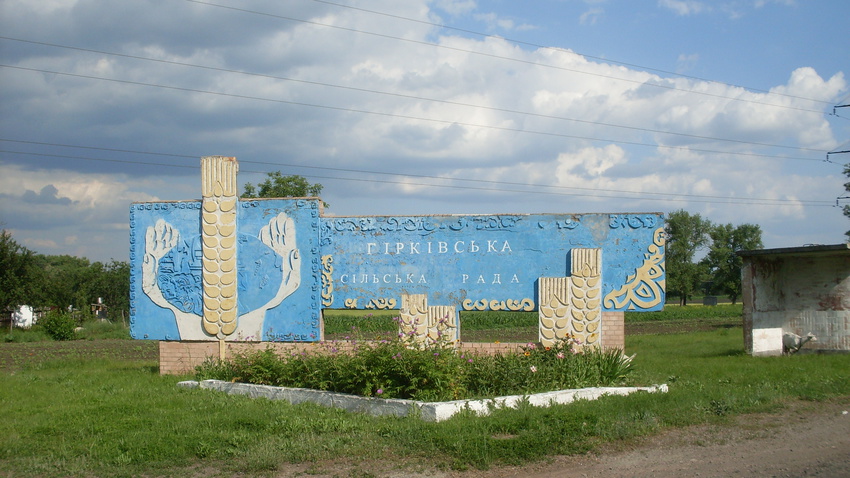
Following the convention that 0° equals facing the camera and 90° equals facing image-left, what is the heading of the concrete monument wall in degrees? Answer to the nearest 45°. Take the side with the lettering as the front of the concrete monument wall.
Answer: approximately 0°

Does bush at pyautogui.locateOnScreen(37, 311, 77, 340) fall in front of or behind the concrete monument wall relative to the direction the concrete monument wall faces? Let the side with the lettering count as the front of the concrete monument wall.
behind

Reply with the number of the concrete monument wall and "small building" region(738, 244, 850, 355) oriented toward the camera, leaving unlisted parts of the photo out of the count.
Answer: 2

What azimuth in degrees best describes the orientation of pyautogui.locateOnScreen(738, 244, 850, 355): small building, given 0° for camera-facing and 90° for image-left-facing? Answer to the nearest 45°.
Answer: approximately 0°
